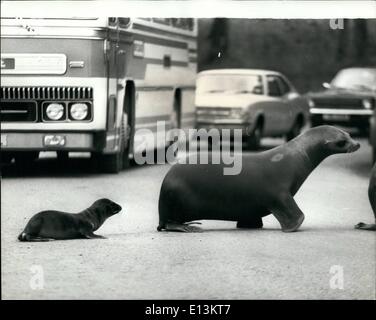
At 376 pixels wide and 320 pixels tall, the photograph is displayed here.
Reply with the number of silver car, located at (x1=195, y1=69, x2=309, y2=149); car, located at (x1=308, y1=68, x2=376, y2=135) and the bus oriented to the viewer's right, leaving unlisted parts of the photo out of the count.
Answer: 0

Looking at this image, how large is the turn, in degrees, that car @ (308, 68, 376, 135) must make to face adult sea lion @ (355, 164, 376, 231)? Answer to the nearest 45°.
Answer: approximately 45° to its left

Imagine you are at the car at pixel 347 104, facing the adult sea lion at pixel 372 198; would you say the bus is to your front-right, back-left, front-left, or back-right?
front-right

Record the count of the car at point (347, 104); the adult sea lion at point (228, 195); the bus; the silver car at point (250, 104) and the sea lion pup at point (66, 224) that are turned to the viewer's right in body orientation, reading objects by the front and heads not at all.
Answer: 2

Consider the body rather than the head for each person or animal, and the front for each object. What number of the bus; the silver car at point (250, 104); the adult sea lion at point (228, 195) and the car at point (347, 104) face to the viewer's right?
1

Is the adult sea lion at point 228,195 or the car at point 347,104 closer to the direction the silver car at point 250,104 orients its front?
the adult sea lion

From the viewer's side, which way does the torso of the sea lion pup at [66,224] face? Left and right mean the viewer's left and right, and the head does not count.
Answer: facing to the right of the viewer

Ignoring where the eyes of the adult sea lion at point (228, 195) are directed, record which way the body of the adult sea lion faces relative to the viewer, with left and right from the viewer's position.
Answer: facing to the right of the viewer

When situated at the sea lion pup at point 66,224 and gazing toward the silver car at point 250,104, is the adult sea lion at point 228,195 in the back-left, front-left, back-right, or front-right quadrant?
front-right

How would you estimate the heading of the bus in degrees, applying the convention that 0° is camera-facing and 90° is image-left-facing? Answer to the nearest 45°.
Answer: approximately 45°

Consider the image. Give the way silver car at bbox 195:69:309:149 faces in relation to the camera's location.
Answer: facing the viewer and to the left of the viewer

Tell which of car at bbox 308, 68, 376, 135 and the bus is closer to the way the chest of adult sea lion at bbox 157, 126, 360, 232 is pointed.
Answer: the car

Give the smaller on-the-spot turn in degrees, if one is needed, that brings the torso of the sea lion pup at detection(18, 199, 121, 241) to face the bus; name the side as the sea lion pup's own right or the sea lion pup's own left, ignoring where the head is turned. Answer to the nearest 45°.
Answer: approximately 90° to the sea lion pup's own left

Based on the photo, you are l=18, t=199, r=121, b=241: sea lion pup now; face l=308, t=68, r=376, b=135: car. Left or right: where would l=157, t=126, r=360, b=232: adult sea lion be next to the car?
right

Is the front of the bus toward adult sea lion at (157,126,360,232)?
no

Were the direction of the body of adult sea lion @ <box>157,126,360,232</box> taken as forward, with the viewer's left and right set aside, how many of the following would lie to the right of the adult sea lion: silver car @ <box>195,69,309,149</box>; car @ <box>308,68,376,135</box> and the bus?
0

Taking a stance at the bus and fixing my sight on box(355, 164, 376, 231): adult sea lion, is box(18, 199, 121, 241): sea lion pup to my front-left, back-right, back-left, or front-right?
front-right

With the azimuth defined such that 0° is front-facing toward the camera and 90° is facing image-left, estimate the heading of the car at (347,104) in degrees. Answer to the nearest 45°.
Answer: approximately 45°
